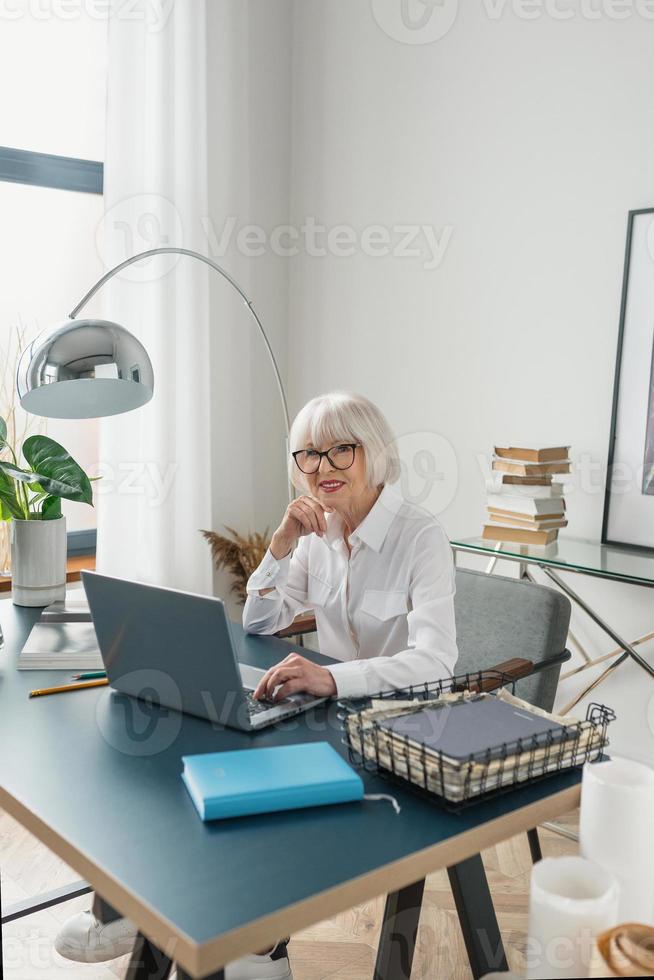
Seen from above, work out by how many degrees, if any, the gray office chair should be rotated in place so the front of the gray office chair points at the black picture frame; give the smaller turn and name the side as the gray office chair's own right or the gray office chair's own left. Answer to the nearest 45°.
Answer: approximately 180°

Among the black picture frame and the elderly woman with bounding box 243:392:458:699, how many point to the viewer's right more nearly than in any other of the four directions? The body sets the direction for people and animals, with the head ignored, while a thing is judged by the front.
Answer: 0

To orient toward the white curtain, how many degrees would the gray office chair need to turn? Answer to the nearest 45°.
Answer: approximately 90° to its right

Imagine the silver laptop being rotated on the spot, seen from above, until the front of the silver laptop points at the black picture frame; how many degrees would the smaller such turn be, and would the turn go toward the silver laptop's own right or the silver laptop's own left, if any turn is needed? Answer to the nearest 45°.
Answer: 0° — it already faces it

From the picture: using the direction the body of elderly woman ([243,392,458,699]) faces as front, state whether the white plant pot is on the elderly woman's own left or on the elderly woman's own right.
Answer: on the elderly woman's own right

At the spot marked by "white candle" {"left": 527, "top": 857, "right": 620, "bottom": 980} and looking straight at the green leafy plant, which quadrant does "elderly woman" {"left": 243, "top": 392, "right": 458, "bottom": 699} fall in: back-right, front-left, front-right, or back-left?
front-right

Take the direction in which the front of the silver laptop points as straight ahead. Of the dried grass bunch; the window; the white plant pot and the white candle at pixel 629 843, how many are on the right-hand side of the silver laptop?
1

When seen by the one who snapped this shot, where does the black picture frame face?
facing the viewer and to the left of the viewer

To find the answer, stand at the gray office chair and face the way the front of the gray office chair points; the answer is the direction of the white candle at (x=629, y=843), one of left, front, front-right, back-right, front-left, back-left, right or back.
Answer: front-left

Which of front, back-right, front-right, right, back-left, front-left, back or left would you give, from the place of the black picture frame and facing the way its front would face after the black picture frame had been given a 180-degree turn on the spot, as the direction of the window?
back-left

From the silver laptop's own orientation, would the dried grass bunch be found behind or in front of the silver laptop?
in front

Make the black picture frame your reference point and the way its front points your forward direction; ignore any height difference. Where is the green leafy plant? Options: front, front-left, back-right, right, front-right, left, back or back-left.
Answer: front

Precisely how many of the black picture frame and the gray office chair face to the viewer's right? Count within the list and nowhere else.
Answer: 0
